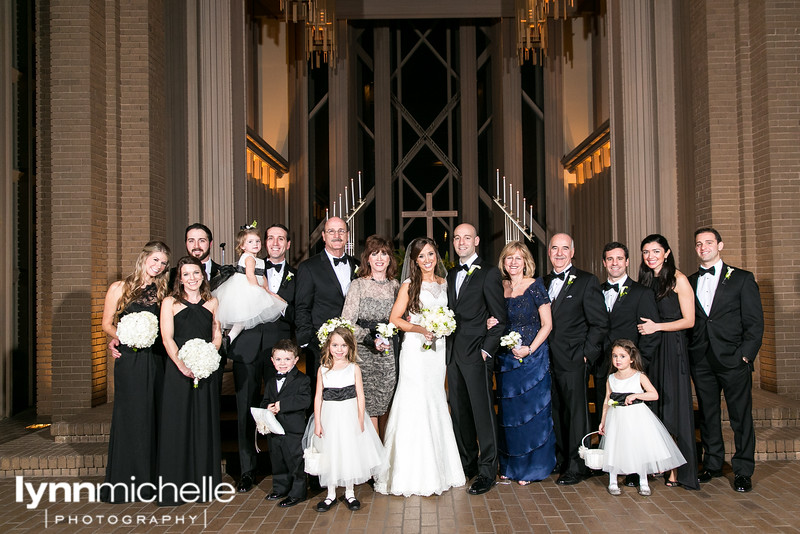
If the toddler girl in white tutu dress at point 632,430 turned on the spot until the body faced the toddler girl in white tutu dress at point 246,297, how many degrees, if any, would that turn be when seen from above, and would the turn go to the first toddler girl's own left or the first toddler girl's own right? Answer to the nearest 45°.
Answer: approximately 45° to the first toddler girl's own right

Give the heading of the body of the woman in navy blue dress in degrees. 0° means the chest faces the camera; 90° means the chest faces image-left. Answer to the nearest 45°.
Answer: approximately 45°
